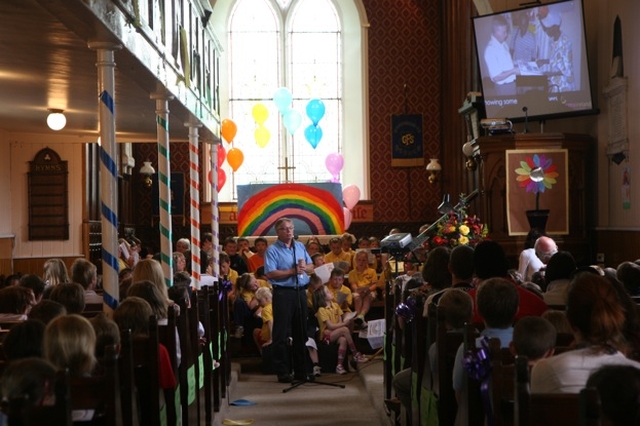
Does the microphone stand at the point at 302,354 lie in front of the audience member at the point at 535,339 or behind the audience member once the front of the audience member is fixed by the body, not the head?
in front

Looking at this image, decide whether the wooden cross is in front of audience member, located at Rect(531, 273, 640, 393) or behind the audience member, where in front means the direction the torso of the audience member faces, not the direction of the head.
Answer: in front

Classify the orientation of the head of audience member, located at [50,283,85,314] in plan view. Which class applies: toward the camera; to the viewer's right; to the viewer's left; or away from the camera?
away from the camera

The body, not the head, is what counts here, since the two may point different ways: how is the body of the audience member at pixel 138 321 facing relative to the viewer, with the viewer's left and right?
facing away from the viewer

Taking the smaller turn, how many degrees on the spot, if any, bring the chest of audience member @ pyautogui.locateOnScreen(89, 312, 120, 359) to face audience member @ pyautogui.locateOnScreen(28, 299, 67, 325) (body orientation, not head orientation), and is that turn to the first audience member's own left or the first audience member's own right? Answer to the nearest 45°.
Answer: approximately 45° to the first audience member's own left

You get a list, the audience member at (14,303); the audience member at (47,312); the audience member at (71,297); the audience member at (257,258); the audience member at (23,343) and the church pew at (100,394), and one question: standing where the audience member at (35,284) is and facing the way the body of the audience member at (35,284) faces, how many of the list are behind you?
5

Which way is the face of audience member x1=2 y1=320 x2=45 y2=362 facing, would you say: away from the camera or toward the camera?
away from the camera

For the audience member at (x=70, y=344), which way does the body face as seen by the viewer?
away from the camera

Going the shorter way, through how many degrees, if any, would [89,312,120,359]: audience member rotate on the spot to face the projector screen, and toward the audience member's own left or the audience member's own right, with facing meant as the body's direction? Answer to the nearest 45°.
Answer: approximately 45° to the audience member's own right

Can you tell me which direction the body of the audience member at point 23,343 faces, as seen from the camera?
away from the camera

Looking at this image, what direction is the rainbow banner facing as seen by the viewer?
toward the camera

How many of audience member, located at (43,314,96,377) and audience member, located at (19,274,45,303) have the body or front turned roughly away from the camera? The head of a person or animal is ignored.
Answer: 2

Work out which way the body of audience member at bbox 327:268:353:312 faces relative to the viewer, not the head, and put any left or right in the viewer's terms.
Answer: facing the viewer

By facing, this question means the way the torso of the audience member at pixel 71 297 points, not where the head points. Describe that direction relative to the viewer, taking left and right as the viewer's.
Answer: facing away from the viewer

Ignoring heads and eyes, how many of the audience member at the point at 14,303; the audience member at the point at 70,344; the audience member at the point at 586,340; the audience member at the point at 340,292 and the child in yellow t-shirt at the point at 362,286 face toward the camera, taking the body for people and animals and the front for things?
2

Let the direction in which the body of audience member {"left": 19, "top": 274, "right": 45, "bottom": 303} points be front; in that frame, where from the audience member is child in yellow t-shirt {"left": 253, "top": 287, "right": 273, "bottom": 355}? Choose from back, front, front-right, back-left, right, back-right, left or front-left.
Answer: front-right
